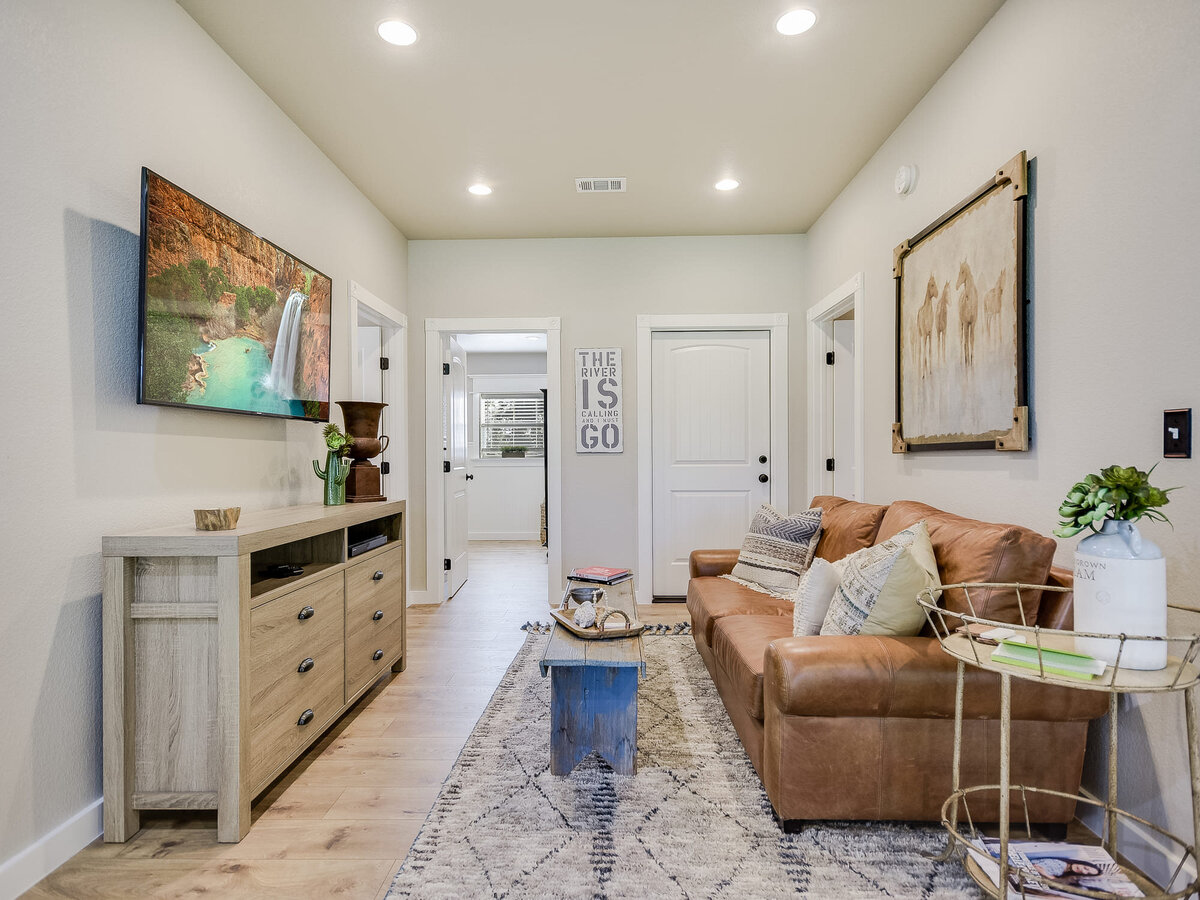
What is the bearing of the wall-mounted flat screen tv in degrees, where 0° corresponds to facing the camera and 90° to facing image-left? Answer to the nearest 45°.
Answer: approximately 315°

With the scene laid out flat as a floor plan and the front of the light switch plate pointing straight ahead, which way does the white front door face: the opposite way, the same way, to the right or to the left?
to the left

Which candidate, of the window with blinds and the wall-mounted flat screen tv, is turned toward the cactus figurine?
the window with blinds

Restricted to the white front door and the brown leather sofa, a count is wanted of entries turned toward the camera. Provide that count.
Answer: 1

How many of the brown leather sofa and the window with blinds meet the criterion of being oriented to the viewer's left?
1

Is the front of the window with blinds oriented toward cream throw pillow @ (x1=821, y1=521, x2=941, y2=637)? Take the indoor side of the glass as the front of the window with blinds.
yes

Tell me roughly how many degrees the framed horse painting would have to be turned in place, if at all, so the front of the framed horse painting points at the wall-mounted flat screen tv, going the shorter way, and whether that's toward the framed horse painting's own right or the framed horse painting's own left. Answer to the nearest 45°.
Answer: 0° — it already faces it

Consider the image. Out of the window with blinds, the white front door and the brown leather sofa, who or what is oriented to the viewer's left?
the brown leather sofa

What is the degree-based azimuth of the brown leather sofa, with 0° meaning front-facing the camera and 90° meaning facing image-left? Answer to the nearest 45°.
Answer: approximately 90°
